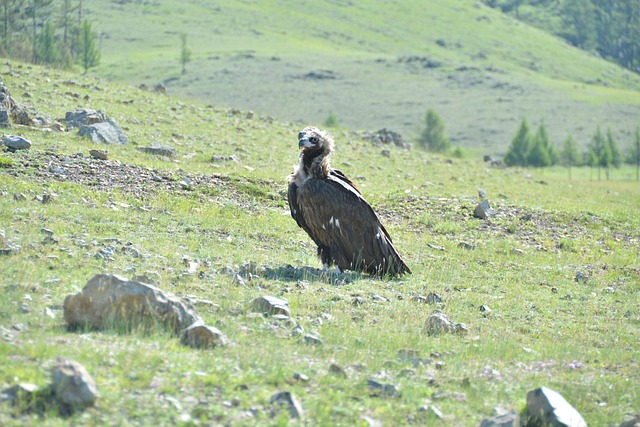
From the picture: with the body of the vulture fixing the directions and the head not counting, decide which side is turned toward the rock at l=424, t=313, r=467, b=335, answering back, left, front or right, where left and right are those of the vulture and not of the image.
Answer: left

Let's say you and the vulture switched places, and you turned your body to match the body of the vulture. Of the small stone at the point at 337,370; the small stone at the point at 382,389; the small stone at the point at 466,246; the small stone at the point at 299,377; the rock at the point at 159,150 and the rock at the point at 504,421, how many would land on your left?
4

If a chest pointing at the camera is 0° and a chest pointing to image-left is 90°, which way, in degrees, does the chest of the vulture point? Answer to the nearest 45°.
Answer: approximately 90°

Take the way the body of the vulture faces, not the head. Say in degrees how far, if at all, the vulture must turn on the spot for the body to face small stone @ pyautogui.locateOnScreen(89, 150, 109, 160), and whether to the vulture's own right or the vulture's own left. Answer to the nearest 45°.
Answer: approximately 45° to the vulture's own right

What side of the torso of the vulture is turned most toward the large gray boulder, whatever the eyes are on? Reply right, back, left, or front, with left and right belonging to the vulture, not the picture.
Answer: left

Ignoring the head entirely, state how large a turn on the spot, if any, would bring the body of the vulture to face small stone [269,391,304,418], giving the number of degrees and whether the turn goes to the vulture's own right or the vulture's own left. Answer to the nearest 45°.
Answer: approximately 90° to the vulture's own left

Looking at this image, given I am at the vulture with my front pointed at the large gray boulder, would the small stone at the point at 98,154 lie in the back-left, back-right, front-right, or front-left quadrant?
back-right

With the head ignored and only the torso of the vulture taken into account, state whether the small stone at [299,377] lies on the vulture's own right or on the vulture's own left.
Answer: on the vulture's own left

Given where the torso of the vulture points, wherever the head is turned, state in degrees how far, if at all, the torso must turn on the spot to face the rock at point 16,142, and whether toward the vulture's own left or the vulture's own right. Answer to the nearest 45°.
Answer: approximately 45° to the vulture's own right

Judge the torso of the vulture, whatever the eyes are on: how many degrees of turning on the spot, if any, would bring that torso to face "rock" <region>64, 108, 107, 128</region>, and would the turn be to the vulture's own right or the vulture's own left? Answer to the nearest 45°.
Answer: approximately 45° to the vulture's own right

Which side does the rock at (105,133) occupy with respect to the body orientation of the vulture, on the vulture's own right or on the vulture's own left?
on the vulture's own right
